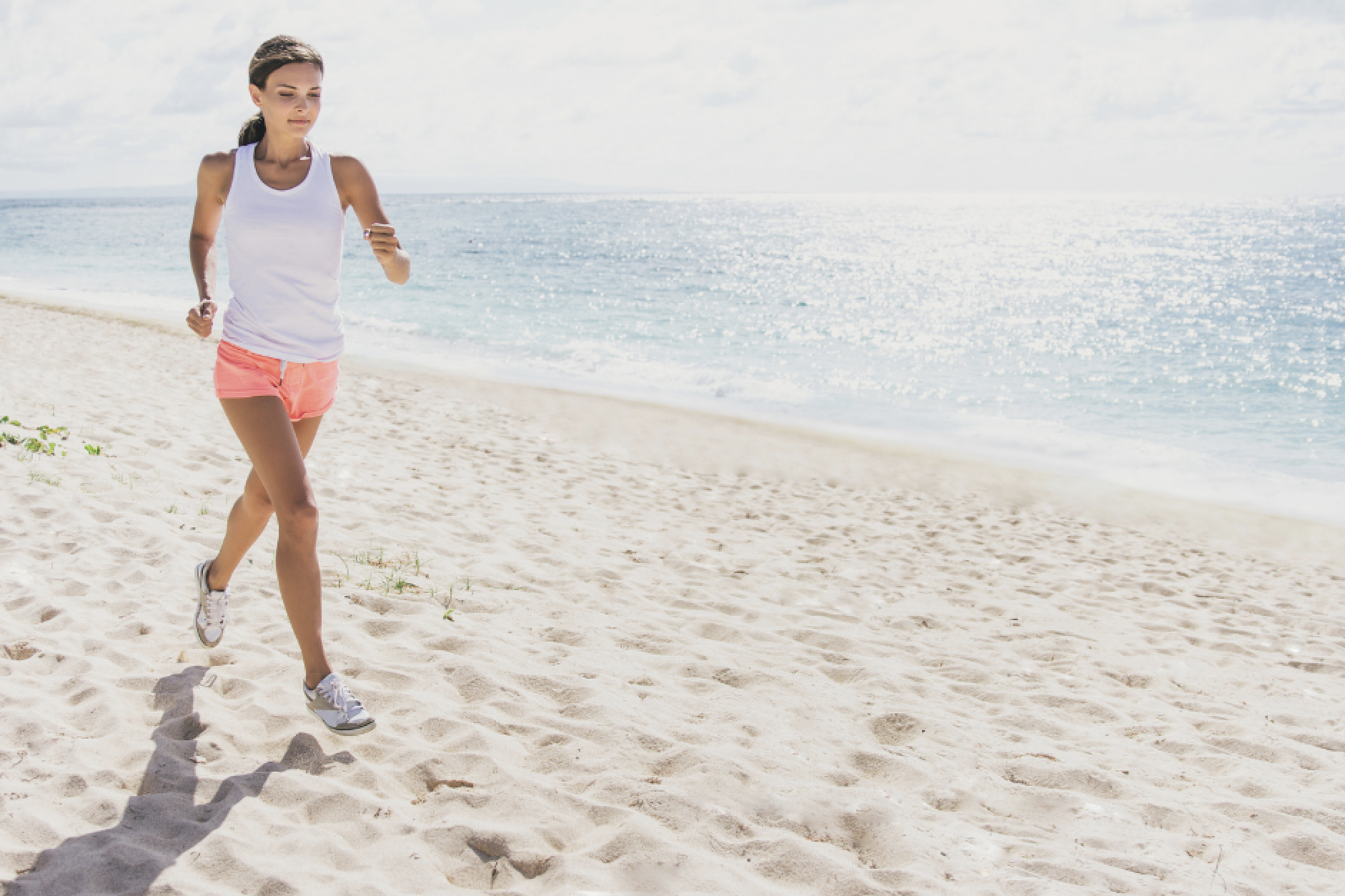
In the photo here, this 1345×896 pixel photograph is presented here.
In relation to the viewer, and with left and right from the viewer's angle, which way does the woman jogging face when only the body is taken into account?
facing the viewer and to the right of the viewer

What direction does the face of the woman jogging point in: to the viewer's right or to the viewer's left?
to the viewer's right
